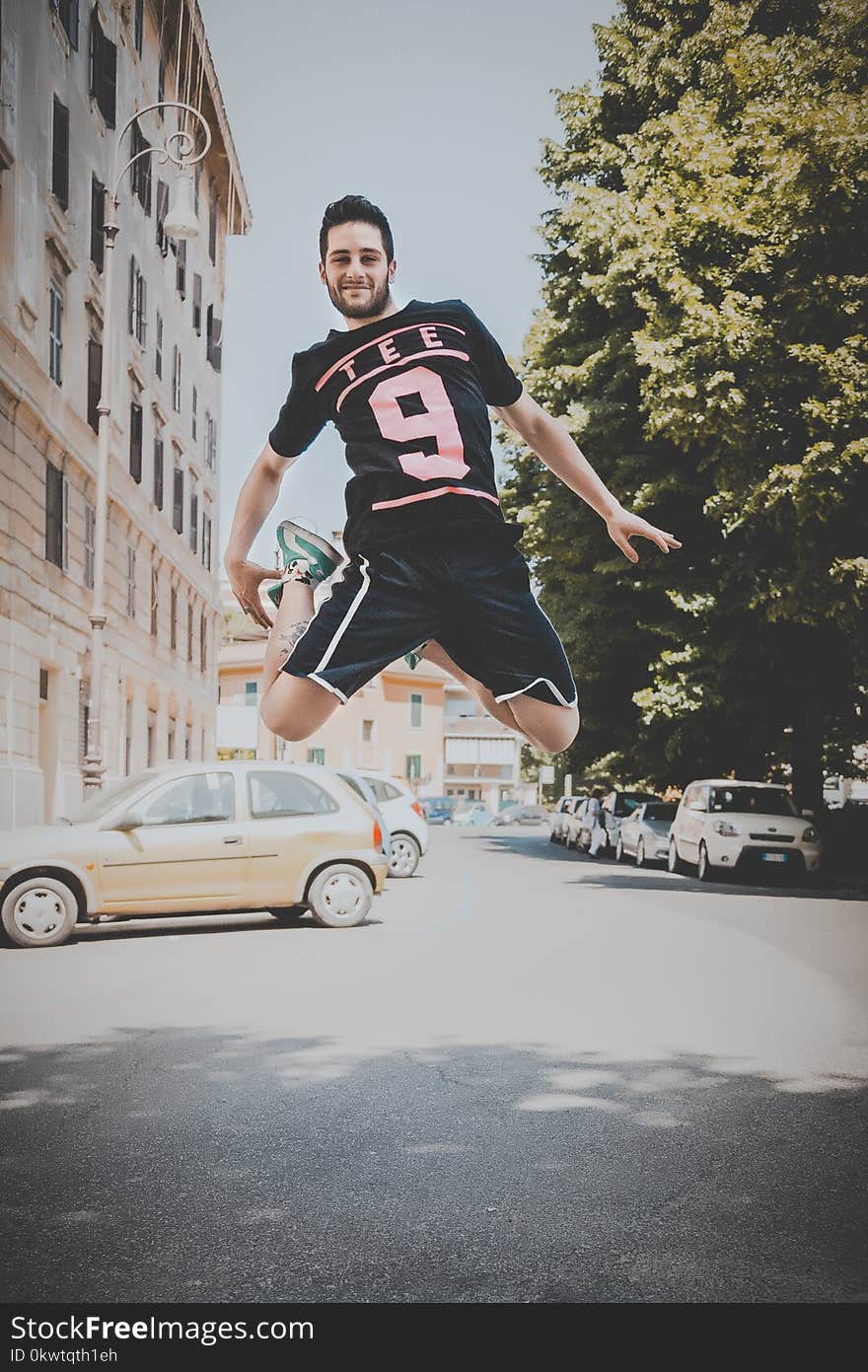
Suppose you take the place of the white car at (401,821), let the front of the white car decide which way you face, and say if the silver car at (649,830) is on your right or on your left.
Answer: on your right

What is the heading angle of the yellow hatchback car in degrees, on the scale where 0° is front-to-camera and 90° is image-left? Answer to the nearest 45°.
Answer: approximately 90°

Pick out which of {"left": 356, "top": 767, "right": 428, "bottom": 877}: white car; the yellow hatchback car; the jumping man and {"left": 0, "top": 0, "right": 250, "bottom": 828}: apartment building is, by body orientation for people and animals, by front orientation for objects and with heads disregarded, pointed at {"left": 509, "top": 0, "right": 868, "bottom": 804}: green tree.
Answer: the apartment building

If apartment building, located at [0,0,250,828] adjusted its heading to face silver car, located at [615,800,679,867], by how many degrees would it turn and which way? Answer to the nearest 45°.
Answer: approximately 45° to its left

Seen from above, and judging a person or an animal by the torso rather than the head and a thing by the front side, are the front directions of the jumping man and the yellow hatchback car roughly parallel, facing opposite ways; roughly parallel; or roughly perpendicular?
roughly perpendicular

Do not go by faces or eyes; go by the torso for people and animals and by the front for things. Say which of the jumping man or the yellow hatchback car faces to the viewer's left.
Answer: the yellow hatchback car

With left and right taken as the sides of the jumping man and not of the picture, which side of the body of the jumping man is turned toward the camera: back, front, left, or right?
front

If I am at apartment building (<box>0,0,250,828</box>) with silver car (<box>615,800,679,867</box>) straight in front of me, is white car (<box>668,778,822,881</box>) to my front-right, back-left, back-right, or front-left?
front-right

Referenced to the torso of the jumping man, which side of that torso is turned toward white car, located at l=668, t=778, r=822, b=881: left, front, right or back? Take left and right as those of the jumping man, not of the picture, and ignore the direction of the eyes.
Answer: back

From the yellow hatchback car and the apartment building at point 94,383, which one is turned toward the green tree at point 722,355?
the apartment building

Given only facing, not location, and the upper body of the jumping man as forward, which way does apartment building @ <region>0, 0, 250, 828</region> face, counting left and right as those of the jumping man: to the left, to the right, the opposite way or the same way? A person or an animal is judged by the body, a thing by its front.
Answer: to the left

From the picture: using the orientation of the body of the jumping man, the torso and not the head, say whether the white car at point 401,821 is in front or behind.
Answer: behind

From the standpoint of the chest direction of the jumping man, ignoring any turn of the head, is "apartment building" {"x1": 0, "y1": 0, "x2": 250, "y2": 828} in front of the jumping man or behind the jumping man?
behind

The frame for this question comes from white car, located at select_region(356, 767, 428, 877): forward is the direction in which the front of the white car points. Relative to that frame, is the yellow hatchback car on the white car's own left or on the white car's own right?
on the white car's own left
